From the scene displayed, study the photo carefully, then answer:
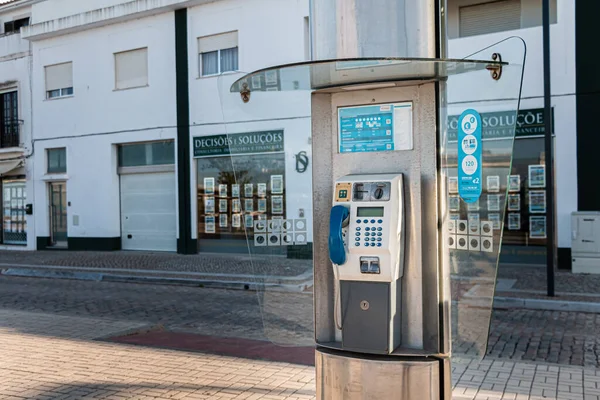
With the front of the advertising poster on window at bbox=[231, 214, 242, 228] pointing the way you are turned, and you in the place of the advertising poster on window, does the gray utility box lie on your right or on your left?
on your left

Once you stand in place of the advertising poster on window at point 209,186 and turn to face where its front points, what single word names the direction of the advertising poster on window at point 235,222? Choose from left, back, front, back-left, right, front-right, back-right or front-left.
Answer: front-left

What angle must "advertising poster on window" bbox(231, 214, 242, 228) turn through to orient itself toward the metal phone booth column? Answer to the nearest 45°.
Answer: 0° — it already faces it
